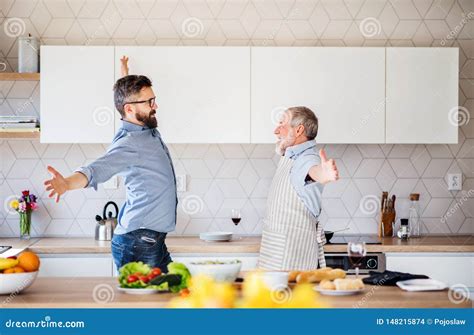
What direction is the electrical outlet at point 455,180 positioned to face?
toward the camera

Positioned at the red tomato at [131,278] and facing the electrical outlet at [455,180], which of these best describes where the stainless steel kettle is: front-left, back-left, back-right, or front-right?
front-left

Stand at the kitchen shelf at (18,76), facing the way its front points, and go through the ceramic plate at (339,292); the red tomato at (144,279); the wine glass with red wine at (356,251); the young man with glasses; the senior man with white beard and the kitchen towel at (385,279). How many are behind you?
0

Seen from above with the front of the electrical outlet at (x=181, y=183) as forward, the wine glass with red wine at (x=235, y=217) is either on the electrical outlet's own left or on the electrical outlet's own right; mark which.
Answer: on the electrical outlet's own left

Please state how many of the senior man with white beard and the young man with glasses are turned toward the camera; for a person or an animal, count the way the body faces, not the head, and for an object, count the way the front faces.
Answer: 0

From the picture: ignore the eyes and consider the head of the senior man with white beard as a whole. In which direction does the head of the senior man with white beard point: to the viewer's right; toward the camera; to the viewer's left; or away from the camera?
to the viewer's left

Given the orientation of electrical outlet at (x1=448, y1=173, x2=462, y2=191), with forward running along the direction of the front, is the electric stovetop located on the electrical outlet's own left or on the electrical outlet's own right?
on the electrical outlet's own right

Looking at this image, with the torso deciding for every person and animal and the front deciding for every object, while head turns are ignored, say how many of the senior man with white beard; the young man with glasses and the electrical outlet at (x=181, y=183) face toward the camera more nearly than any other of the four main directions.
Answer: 1

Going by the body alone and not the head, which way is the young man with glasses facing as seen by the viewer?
to the viewer's right

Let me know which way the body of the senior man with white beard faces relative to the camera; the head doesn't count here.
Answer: to the viewer's left

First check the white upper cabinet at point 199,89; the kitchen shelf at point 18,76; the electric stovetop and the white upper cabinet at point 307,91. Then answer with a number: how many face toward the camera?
4

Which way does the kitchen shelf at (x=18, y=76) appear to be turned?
toward the camera

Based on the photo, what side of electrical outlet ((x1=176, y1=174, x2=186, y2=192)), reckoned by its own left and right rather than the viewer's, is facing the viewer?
front

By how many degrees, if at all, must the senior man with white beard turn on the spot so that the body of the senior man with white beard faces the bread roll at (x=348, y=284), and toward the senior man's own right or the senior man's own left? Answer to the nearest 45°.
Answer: approximately 90° to the senior man's own left

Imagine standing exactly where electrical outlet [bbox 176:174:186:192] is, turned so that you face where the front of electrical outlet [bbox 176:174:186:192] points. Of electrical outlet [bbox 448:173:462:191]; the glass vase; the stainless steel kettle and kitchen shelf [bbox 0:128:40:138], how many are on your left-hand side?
1

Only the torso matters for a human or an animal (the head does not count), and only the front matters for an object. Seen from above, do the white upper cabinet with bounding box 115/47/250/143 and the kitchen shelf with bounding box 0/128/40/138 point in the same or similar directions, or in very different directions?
same or similar directions

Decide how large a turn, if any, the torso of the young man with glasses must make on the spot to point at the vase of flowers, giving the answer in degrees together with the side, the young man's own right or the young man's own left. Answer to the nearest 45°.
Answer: approximately 135° to the young man's own left

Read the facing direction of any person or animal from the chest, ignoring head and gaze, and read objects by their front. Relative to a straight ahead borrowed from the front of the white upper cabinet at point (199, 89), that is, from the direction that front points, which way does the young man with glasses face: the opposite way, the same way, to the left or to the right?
to the left

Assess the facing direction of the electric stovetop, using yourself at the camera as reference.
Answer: facing the viewer

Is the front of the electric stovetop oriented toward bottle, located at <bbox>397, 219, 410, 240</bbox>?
no
